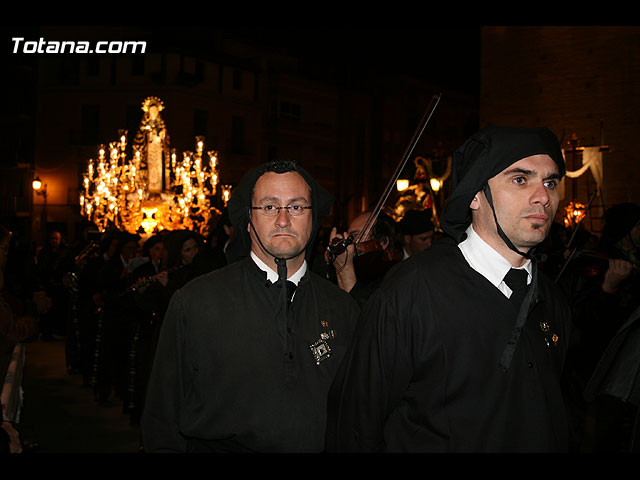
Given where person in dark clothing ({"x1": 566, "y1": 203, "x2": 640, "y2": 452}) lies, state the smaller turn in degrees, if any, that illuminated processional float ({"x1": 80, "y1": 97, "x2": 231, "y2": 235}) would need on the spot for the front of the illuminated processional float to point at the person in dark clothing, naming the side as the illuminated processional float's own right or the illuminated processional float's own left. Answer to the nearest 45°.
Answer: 0° — it already faces them

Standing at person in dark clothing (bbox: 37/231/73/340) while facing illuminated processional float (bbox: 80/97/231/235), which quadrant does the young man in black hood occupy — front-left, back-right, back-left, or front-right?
back-right

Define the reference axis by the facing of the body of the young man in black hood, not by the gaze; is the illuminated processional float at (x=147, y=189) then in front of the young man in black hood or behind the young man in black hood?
behind

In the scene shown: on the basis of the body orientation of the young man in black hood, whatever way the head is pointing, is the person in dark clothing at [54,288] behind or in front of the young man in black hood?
behind

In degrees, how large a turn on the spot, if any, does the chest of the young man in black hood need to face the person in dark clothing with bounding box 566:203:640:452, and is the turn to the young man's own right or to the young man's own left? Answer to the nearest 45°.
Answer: approximately 135° to the young man's own left

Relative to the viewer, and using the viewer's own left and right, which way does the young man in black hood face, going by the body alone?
facing the viewer and to the right of the viewer

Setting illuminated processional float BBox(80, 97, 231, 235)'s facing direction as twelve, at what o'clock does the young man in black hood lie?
The young man in black hood is roughly at 12 o'clock from the illuminated processional float.

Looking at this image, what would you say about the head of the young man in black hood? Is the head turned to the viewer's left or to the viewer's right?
to the viewer's right

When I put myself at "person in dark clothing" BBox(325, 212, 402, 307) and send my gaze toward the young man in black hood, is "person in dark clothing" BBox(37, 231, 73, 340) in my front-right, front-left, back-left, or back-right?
back-right

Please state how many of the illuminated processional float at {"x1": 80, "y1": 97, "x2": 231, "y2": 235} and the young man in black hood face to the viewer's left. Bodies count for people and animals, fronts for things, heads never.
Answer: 0

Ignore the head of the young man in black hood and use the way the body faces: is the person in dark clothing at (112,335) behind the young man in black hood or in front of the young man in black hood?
behind

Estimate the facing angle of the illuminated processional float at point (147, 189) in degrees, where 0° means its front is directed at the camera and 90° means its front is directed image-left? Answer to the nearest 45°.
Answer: approximately 0°

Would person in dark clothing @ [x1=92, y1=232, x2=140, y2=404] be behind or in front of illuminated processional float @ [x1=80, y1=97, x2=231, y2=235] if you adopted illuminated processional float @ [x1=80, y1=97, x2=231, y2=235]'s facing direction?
in front

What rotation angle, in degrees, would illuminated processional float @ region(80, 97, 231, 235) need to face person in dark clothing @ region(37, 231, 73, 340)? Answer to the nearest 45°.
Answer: approximately 45° to its right
